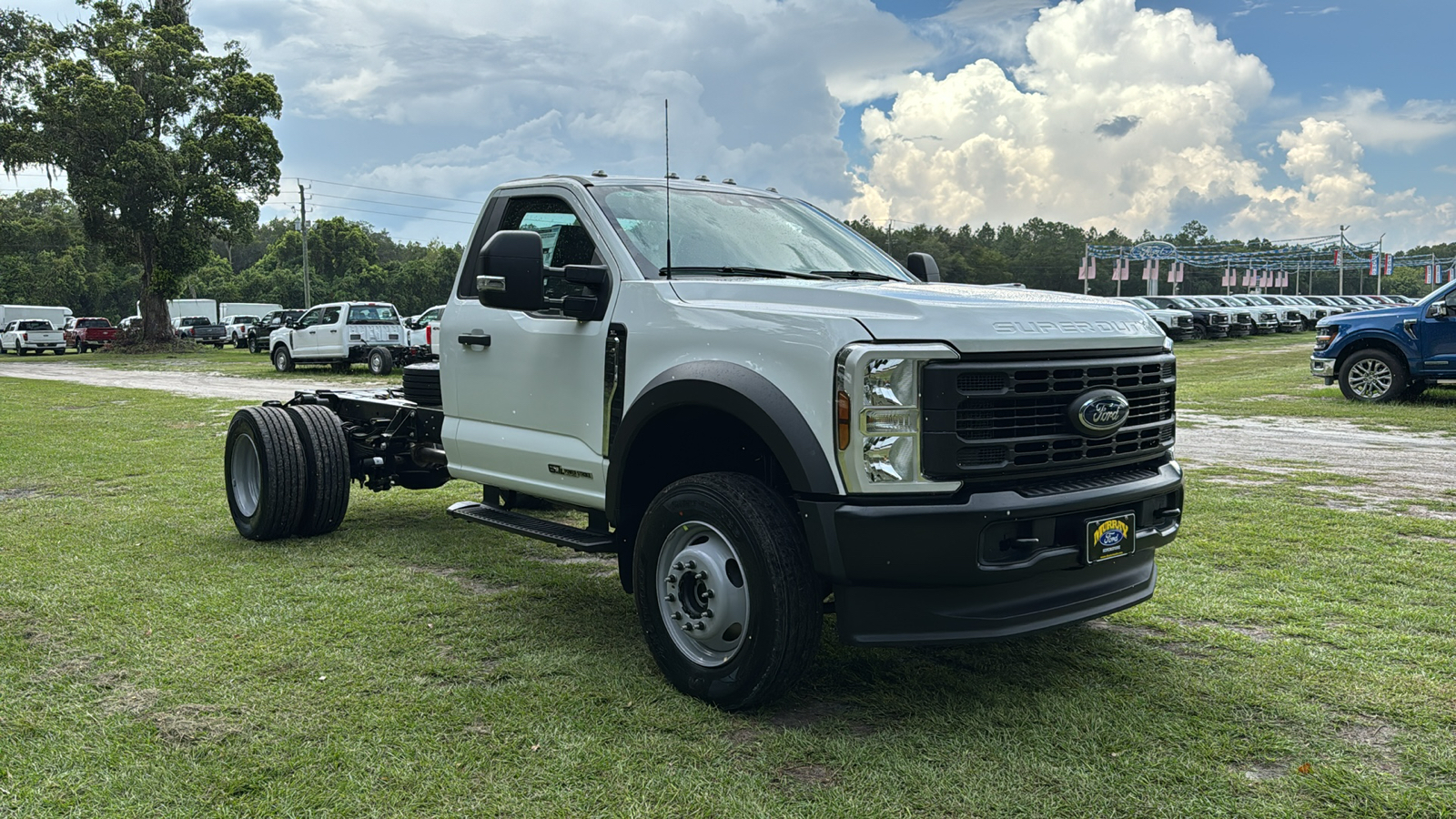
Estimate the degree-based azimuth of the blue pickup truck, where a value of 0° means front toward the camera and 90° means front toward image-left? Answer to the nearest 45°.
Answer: approximately 90°

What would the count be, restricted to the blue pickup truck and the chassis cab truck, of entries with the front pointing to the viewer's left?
1

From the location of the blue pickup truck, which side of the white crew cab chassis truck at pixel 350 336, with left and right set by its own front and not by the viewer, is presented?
back

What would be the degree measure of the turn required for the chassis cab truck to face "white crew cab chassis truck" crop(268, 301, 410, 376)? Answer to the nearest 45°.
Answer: approximately 135° to its left

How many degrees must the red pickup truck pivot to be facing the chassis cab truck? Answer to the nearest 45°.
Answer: approximately 135° to its left

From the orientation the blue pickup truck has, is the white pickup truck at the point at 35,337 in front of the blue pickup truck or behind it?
in front

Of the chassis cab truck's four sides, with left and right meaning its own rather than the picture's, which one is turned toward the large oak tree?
back

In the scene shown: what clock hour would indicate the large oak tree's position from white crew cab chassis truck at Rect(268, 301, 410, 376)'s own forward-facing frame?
The large oak tree is roughly at 1 o'clock from the white crew cab chassis truck.

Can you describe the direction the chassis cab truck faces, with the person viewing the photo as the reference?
facing the viewer and to the right of the viewer
